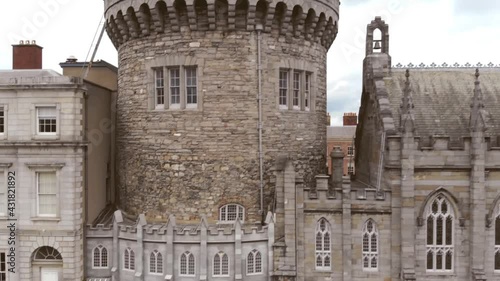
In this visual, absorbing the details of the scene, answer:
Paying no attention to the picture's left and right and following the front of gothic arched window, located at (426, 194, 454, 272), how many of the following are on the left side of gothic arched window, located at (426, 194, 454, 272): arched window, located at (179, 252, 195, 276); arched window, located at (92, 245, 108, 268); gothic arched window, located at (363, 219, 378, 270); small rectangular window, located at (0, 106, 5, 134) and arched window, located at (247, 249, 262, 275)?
0

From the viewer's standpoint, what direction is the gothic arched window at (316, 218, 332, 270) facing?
toward the camera

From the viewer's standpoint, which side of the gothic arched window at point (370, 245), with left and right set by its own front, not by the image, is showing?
front

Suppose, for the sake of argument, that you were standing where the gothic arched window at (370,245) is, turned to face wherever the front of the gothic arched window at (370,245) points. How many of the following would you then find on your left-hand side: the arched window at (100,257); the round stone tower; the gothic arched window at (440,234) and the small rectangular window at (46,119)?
1

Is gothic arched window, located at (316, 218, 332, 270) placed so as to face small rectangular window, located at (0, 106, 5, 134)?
no

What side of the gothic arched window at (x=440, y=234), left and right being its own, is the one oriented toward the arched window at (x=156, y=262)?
right

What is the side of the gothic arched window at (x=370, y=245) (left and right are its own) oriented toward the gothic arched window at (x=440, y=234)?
left

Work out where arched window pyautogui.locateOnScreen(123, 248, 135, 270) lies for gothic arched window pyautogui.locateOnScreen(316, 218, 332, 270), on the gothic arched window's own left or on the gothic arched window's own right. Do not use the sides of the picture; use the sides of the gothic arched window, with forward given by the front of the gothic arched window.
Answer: on the gothic arched window's own right

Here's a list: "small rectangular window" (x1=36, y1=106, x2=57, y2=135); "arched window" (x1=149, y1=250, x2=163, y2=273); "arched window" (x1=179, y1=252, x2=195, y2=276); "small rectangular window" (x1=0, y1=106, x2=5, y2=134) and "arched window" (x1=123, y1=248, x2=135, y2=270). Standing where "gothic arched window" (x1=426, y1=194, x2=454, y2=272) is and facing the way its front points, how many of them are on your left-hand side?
0

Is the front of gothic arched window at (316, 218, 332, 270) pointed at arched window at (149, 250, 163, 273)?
no

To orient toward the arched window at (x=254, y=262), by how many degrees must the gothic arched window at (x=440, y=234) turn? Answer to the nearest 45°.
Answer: approximately 45° to its right

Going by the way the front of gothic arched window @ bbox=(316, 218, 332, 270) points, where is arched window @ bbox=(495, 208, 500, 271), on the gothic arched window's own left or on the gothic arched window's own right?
on the gothic arched window's own left

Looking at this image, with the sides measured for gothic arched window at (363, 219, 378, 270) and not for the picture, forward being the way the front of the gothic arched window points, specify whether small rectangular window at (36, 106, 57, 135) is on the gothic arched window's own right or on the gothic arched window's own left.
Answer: on the gothic arched window's own right

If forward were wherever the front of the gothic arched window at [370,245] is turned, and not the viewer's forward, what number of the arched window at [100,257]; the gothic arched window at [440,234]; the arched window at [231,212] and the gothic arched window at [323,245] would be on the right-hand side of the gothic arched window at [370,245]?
3

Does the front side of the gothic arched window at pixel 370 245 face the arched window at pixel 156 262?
no

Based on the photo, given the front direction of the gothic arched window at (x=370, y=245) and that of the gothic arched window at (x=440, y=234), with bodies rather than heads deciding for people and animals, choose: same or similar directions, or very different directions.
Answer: same or similar directions

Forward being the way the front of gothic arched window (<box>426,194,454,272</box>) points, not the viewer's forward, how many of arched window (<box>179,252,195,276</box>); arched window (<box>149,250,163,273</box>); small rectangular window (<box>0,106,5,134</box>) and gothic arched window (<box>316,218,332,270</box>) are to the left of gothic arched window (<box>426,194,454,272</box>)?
0

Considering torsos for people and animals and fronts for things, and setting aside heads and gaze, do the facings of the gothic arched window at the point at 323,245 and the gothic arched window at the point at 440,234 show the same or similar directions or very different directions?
same or similar directions

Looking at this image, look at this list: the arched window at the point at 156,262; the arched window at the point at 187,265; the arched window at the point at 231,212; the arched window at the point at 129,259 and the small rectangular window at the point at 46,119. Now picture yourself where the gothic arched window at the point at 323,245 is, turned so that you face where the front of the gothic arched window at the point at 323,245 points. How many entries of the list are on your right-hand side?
5

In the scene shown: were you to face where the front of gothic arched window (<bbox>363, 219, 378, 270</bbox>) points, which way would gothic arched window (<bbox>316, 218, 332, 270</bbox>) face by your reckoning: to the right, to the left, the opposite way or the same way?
the same way

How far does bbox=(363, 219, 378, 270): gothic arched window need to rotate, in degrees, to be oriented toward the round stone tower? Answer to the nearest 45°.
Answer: approximately 90° to its right

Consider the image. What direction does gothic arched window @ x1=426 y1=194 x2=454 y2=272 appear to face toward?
toward the camera

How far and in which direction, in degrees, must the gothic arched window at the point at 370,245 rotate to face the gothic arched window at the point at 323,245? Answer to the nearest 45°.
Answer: approximately 90° to its right
